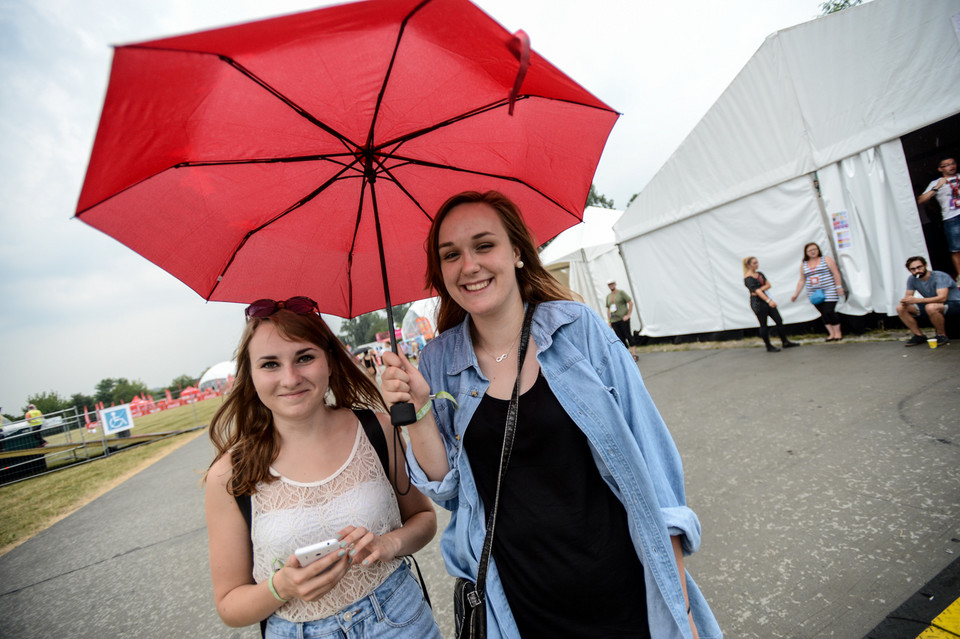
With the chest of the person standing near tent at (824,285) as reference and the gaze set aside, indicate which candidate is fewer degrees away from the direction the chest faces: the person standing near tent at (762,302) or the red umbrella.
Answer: the red umbrella

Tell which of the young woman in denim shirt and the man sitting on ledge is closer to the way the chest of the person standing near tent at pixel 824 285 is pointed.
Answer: the young woman in denim shirt

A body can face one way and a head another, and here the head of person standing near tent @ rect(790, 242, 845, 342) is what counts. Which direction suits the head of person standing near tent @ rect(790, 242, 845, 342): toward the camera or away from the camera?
toward the camera

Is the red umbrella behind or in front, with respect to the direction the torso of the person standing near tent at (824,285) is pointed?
in front

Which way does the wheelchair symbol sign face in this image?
toward the camera

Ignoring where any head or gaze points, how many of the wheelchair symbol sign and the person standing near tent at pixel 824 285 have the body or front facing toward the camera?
2

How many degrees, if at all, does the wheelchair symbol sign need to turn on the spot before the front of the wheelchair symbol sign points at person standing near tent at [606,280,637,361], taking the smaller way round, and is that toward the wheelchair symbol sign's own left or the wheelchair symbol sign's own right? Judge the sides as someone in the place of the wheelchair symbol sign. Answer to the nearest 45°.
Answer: approximately 45° to the wheelchair symbol sign's own left

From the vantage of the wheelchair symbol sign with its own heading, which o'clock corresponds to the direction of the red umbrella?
The red umbrella is roughly at 12 o'clock from the wheelchair symbol sign.

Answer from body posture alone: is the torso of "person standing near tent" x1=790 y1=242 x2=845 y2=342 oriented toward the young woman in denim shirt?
yes

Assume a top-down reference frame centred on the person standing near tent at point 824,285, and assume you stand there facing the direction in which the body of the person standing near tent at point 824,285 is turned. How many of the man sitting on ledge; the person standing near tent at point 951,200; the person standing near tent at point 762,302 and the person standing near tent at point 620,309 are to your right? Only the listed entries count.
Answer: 2

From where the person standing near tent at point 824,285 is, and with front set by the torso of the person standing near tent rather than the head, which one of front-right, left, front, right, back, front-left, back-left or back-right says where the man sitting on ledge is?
front-left

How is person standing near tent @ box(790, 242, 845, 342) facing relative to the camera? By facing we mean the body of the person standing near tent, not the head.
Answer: toward the camera

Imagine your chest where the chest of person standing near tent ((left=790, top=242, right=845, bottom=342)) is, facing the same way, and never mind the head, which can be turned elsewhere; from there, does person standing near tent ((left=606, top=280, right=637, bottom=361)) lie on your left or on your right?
on your right

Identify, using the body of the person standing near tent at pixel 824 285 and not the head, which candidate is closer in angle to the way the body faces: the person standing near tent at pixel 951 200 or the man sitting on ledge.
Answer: the man sitting on ledge

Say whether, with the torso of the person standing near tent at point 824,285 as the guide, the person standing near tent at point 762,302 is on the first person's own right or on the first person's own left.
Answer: on the first person's own right
